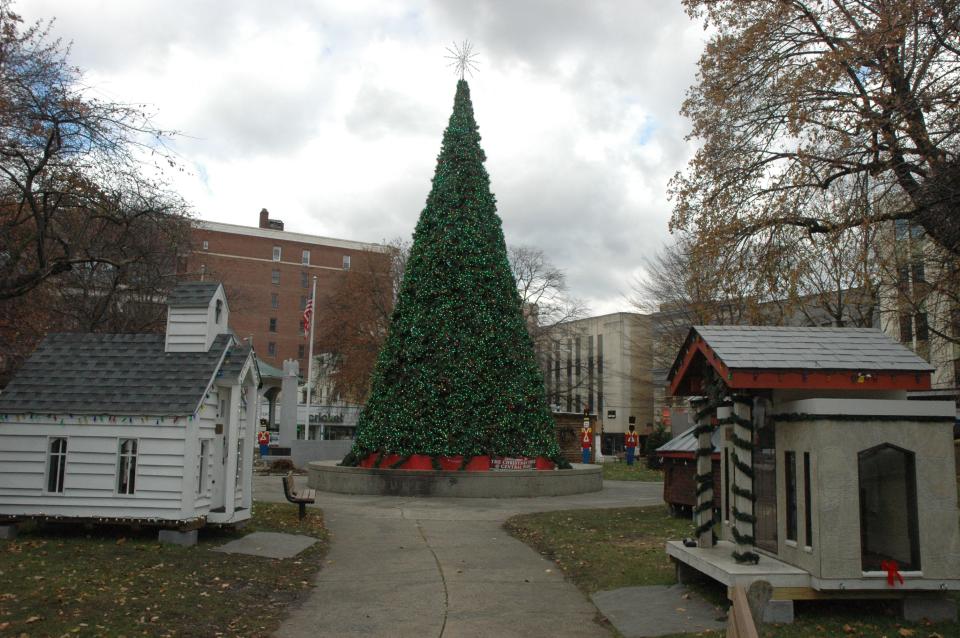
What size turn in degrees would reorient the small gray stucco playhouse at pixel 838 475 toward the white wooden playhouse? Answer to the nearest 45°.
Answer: approximately 45° to its right

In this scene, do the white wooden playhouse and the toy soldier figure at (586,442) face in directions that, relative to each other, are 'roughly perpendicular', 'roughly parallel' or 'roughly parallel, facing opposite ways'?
roughly perpendicular

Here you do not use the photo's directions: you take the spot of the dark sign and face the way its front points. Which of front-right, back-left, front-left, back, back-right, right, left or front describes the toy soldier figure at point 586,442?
back

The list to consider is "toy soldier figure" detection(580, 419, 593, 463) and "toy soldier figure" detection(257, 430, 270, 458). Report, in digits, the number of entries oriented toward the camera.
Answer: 2

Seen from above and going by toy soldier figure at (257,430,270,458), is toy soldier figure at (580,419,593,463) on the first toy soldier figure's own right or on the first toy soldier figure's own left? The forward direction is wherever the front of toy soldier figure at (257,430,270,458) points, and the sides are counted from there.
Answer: on the first toy soldier figure's own left

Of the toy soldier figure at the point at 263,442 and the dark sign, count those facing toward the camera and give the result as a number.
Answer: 2

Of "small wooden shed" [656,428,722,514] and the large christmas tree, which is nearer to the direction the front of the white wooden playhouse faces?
the small wooden shed

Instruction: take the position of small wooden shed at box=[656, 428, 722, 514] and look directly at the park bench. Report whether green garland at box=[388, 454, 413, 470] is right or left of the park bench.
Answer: right

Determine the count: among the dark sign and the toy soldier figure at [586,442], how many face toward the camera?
2

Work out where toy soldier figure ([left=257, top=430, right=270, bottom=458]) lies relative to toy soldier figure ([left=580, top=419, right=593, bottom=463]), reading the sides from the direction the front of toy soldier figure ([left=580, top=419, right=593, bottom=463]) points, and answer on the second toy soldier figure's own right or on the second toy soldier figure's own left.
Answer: on the second toy soldier figure's own right

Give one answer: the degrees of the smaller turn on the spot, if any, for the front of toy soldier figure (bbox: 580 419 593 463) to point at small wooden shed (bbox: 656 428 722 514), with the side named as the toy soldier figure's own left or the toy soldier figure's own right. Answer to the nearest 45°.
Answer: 0° — it already faces it

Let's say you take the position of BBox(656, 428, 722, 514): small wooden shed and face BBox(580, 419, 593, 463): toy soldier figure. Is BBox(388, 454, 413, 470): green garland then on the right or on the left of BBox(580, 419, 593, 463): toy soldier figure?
left
